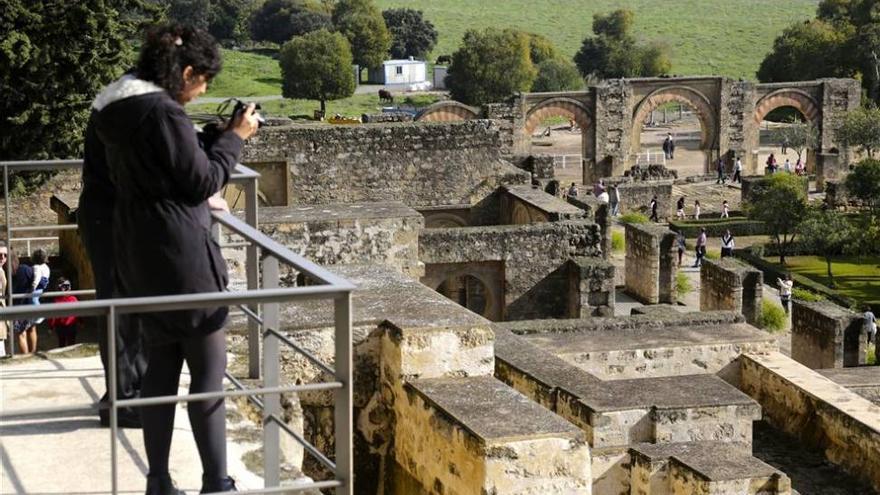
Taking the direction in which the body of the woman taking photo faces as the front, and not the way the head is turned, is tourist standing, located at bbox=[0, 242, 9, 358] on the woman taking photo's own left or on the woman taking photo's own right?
on the woman taking photo's own left

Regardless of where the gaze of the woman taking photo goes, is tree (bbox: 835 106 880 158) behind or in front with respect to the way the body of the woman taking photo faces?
in front

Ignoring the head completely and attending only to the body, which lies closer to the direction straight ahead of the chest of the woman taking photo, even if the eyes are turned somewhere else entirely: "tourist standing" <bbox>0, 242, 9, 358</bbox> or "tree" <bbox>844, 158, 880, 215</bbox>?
the tree

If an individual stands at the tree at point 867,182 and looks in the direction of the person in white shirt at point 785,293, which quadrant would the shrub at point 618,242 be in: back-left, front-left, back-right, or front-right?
front-right

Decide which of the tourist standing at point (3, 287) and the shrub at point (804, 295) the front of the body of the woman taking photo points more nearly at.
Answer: the shrub

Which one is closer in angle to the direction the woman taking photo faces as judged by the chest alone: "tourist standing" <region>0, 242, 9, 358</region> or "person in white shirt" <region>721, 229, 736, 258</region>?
the person in white shirt

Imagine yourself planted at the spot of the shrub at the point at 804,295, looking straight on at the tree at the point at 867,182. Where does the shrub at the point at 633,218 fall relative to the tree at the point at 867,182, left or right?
left

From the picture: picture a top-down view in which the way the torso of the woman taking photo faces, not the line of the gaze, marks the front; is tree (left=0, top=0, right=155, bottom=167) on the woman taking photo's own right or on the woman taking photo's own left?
on the woman taking photo's own left

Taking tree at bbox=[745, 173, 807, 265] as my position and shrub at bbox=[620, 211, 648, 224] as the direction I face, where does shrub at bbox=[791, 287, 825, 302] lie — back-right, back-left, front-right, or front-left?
back-left

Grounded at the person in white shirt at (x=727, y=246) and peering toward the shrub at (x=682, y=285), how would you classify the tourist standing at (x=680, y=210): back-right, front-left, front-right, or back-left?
back-right

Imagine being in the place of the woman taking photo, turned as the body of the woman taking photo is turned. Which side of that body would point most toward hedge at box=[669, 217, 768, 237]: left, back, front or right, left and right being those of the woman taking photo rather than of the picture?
front

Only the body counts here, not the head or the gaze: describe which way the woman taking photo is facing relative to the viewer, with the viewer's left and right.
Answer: facing away from the viewer and to the right of the viewer

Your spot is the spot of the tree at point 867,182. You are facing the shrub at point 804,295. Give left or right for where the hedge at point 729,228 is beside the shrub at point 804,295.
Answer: right

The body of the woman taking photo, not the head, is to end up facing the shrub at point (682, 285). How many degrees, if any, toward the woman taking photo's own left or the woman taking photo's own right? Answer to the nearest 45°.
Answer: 0° — they already face it
